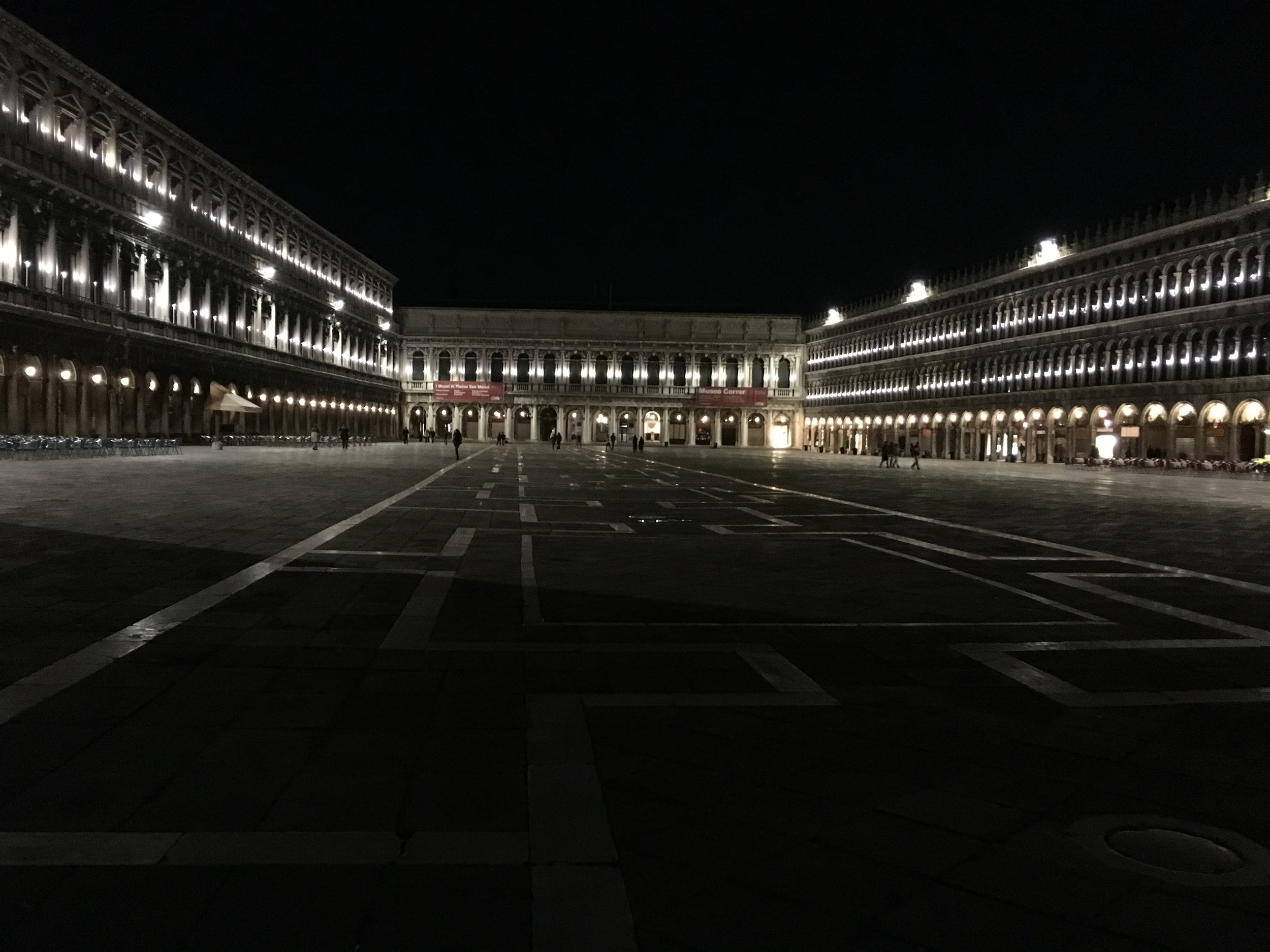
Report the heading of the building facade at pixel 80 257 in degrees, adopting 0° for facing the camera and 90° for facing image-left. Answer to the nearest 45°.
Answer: approximately 315°
